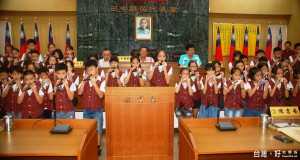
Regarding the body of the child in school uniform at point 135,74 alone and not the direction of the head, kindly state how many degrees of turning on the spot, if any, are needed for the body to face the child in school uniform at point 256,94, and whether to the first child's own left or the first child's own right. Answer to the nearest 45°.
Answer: approximately 90° to the first child's own left

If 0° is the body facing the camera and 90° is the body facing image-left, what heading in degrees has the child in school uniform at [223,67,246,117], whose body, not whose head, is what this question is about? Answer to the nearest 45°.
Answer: approximately 0°

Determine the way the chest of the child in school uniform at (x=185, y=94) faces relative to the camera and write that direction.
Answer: toward the camera

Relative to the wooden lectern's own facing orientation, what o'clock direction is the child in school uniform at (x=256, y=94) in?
The child in school uniform is roughly at 8 o'clock from the wooden lectern.

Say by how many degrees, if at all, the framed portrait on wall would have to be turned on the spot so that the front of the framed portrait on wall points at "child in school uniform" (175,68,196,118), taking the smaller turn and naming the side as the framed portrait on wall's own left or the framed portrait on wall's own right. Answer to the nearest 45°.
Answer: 0° — it already faces them

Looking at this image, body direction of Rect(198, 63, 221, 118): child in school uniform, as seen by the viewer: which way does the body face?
toward the camera

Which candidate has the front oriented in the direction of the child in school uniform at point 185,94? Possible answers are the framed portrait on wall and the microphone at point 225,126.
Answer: the framed portrait on wall

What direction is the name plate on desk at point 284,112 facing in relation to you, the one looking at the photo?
facing the viewer

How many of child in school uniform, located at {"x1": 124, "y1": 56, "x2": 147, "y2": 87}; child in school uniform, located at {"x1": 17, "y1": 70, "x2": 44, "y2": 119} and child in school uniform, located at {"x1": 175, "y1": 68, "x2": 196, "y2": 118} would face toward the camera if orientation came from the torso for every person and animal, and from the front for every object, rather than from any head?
3

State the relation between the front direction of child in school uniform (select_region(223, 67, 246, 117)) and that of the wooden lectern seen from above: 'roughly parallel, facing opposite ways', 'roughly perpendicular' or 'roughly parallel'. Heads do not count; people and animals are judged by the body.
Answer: roughly parallel

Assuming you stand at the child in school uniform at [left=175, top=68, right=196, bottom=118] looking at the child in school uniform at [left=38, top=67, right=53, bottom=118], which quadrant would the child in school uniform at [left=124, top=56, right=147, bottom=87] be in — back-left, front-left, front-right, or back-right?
front-right

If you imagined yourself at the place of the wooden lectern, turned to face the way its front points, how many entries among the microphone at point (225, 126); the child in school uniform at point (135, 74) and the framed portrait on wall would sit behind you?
2

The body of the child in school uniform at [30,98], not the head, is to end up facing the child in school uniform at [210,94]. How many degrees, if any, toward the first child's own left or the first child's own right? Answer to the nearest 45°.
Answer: approximately 90° to the first child's own left

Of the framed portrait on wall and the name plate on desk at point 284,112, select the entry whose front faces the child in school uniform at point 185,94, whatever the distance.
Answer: the framed portrait on wall

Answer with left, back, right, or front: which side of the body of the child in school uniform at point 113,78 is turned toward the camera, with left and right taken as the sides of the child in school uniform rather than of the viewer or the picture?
front

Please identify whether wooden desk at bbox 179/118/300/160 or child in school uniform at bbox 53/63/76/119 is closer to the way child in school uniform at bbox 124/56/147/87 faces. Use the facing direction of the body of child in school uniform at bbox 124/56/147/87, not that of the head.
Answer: the wooden desk

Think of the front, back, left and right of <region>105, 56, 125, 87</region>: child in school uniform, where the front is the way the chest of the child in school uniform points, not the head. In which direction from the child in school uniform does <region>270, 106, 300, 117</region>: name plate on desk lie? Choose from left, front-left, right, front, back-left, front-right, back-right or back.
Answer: front-left
